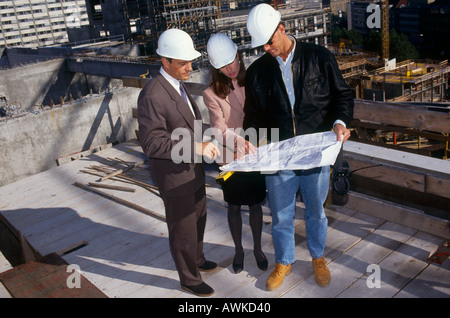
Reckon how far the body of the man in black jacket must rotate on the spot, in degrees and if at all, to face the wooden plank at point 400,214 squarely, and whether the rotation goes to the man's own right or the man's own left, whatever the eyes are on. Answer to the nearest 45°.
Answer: approximately 135° to the man's own left

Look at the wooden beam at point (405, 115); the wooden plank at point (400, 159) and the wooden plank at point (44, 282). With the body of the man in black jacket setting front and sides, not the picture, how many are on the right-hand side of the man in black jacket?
1

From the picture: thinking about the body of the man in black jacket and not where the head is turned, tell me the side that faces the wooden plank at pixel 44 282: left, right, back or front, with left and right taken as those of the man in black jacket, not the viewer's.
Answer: right

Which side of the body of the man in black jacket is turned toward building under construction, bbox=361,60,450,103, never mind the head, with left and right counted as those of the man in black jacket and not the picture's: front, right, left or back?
back

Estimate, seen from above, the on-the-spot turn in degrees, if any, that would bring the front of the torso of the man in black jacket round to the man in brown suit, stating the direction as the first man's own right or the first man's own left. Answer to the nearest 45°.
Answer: approximately 90° to the first man's own right

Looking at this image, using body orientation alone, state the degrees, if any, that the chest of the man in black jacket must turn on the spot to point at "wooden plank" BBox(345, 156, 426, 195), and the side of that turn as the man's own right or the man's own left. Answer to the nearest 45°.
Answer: approximately 135° to the man's own left

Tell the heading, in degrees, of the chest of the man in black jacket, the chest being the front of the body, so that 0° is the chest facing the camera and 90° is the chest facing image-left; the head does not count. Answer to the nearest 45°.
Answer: approximately 0°

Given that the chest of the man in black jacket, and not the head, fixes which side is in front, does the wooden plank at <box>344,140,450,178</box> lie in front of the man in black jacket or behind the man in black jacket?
behind

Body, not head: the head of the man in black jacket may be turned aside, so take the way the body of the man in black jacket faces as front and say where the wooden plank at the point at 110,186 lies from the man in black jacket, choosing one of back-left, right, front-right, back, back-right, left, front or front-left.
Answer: back-right

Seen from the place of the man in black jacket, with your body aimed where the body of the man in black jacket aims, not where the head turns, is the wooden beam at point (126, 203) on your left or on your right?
on your right
